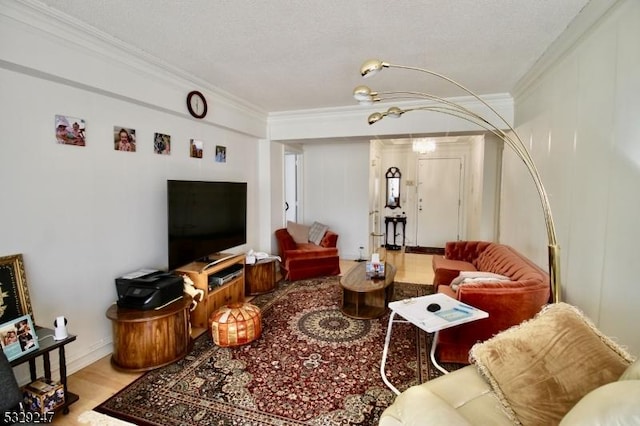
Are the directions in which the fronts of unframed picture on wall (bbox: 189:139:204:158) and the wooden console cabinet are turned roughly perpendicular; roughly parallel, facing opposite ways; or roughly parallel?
roughly parallel

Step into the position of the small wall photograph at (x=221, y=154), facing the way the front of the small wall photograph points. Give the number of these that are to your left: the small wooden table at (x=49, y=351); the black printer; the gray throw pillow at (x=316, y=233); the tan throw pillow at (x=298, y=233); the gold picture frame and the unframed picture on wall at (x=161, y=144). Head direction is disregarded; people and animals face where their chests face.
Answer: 2

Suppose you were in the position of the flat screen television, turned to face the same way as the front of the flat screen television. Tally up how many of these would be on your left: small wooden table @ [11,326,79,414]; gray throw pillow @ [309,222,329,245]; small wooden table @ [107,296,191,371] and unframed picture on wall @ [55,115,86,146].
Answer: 1

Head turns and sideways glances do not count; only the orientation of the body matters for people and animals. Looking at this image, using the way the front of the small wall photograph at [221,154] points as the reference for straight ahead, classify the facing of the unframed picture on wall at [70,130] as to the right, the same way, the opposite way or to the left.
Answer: the same way

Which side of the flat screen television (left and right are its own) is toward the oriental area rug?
front

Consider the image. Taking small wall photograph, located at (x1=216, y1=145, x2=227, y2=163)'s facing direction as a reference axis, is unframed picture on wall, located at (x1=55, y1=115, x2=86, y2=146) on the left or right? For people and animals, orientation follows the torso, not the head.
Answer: on its right

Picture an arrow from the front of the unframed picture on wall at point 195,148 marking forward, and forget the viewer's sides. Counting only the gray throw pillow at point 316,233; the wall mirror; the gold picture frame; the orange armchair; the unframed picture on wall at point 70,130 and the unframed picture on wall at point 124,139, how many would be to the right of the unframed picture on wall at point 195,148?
3

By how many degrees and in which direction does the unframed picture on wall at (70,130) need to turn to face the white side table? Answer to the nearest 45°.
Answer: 0° — it already faces it

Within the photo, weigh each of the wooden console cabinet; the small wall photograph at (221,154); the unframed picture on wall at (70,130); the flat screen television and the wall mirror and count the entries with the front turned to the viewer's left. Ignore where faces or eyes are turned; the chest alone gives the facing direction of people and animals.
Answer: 0

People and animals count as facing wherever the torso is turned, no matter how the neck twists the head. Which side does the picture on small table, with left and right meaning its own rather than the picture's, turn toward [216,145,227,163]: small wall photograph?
left

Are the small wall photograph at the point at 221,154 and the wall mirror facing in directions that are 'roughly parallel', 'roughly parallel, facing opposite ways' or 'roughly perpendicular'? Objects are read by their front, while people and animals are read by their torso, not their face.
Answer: roughly perpendicular

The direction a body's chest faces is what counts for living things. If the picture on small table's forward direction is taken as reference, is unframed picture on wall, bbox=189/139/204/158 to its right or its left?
on its left

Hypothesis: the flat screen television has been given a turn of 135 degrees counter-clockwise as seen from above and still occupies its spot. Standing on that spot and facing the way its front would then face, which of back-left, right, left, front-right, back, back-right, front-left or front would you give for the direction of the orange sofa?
back-right

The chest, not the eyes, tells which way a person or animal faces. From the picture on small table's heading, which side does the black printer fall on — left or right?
on its left

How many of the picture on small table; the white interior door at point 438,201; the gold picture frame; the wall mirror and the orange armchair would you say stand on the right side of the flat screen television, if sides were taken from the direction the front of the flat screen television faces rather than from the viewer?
2

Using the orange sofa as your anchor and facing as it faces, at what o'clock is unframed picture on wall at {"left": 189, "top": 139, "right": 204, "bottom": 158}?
The unframed picture on wall is roughly at 12 o'clock from the orange sofa.

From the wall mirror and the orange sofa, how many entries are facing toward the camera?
1

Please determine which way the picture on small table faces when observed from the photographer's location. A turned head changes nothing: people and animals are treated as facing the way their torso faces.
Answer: facing the viewer and to the right of the viewer

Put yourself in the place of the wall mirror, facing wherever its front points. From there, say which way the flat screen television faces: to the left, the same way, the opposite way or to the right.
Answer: to the left

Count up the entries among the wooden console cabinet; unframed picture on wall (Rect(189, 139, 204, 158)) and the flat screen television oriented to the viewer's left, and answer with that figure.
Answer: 0

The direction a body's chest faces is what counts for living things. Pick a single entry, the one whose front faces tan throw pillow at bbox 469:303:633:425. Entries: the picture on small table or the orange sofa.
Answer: the picture on small table

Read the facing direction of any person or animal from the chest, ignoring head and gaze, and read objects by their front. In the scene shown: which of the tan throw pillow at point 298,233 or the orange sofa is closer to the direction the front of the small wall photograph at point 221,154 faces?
the orange sofa
